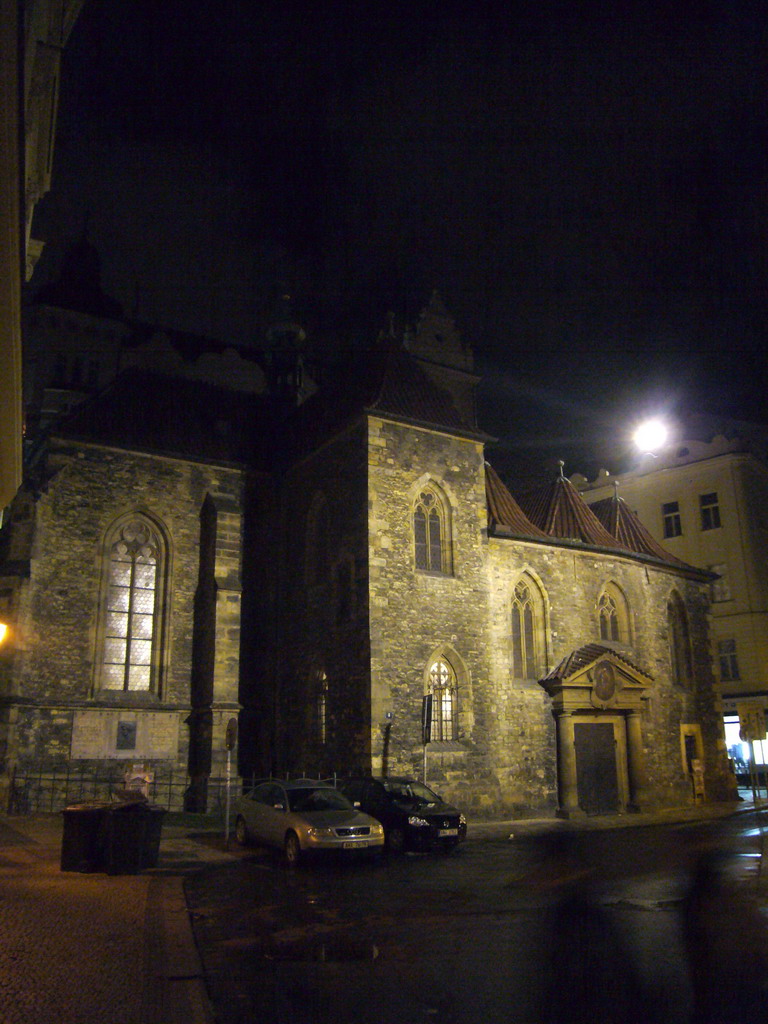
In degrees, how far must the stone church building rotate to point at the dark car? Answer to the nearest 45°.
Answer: approximately 45° to its right

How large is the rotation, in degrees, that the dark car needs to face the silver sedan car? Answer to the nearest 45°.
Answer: approximately 90° to its right

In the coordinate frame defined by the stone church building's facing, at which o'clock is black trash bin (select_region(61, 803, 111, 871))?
The black trash bin is roughly at 2 o'clock from the stone church building.

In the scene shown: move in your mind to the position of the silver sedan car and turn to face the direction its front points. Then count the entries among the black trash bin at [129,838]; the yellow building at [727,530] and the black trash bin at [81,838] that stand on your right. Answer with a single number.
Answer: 2

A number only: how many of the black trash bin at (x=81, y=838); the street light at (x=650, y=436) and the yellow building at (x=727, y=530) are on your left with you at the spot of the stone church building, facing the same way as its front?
2

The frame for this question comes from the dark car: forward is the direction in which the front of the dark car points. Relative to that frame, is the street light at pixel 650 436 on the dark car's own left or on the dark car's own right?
on the dark car's own left

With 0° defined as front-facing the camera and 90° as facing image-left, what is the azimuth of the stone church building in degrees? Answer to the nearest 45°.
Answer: approximately 315°

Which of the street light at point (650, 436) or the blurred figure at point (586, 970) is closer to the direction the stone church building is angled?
the blurred figure

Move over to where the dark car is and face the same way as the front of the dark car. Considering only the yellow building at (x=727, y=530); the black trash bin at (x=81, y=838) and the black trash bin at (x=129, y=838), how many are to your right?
2

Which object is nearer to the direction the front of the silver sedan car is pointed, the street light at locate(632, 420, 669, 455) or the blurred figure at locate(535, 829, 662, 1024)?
the blurred figure
